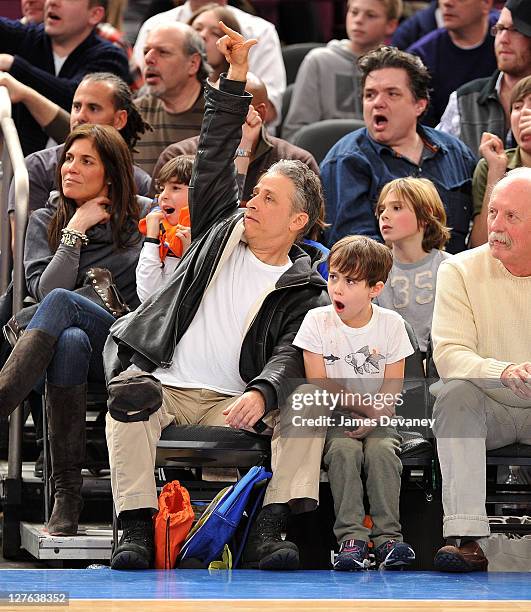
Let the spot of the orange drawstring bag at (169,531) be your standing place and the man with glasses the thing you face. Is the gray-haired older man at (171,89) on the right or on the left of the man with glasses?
left

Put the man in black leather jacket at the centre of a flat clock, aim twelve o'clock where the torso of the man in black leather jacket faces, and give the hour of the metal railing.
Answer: The metal railing is roughly at 4 o'clock from the man in black leather jacket.

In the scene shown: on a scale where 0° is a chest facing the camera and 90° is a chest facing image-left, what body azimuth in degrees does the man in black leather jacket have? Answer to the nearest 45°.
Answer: approximately 0°

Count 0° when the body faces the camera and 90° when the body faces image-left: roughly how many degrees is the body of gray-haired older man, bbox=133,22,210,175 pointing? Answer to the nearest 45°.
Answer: approximately 45°

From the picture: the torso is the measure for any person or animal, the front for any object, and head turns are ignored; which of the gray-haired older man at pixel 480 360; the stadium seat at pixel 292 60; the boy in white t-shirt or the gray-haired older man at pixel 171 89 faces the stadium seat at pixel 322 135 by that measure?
the stadium seat at pixel 292 60

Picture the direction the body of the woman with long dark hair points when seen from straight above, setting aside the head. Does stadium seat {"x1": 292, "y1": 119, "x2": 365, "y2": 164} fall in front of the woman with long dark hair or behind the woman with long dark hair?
behind

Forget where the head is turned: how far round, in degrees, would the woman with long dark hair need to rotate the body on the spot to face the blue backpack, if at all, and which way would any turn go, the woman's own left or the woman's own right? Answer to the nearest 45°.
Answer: approximately 90° to the woman's own left

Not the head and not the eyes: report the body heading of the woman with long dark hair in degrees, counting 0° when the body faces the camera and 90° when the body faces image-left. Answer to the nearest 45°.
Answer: approximately 45°
